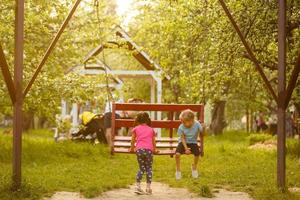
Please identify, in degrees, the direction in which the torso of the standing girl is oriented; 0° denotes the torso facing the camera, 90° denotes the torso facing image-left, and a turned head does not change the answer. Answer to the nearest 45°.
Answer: approximately 180°

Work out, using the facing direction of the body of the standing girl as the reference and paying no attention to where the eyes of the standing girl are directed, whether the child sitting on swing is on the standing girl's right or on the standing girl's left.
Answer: on the standing girl's right
